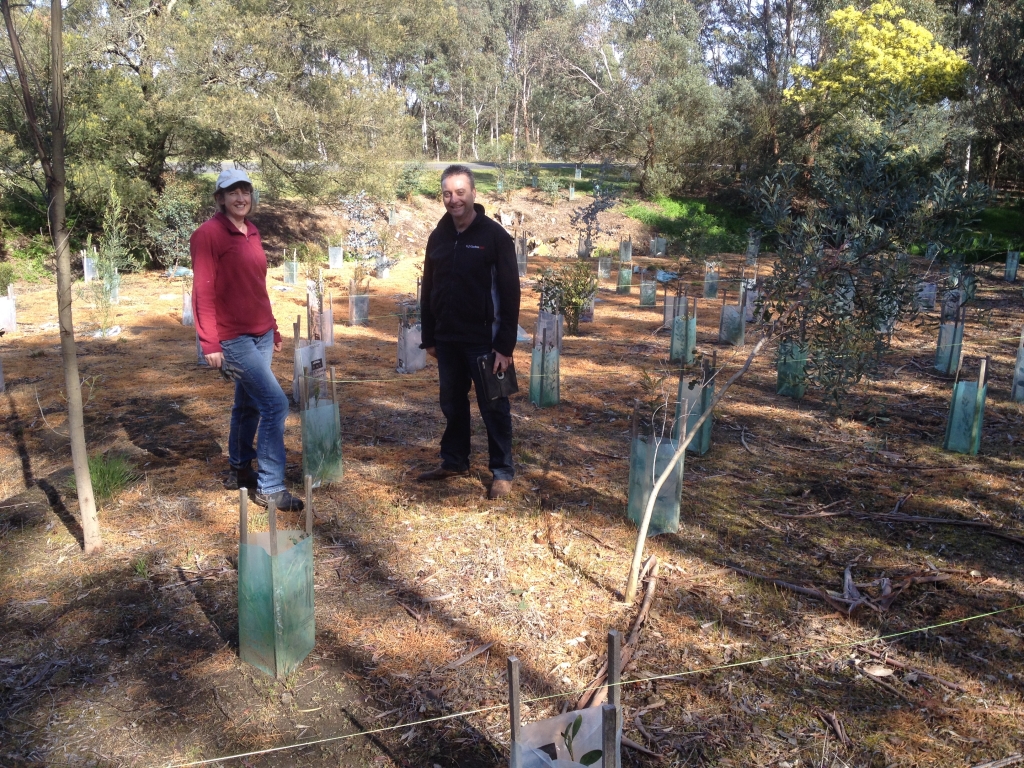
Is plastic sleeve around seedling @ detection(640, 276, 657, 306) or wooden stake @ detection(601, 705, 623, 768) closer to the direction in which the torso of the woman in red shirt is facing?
the wooden stake

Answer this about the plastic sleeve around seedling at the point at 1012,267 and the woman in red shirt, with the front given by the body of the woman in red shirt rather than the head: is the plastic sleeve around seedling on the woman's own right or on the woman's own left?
on the woman's own left

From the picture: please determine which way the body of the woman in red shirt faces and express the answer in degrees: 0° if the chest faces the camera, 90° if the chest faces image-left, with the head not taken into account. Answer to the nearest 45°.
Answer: approximately 315°

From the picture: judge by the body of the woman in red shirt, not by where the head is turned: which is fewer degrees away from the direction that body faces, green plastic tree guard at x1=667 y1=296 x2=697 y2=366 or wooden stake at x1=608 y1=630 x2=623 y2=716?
the wooden stake

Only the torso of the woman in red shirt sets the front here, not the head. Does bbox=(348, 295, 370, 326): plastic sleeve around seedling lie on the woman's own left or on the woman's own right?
on the woman's own left

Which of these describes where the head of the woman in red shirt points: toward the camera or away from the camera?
toward the camera

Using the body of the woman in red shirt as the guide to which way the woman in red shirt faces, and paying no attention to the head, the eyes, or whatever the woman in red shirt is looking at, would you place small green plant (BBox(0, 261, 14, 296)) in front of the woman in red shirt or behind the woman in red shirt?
behind

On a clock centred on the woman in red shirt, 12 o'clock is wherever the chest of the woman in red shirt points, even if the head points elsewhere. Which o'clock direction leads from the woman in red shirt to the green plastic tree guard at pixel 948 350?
The green plastic tree guard is roughly at 10 o'clock from the woman in red shirt.

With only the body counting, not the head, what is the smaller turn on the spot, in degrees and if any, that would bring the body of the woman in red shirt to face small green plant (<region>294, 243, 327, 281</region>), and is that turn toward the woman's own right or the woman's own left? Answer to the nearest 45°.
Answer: approximately 135° to the woman's own left

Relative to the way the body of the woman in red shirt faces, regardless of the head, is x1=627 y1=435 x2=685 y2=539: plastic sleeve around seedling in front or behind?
in front
